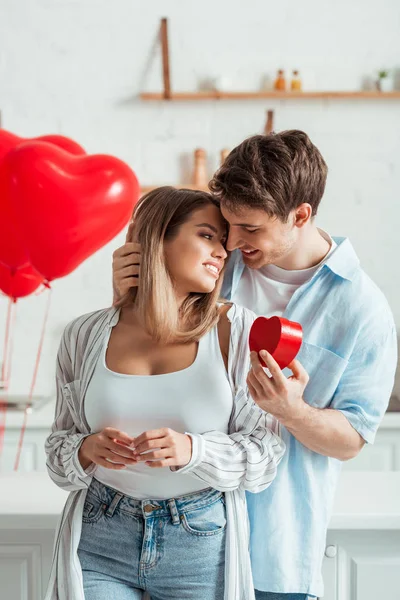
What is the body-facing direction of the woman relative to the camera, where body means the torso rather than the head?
toward the camera

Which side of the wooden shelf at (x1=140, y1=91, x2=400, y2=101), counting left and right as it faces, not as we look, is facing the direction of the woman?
front

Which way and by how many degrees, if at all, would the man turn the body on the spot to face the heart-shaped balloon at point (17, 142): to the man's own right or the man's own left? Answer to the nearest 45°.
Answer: approximately 90° to the man's own right

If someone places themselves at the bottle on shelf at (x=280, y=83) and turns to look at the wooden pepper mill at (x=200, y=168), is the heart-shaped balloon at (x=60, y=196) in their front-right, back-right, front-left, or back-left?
front-left

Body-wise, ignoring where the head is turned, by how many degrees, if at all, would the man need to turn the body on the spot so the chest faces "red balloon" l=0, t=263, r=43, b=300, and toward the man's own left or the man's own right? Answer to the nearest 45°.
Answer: approximately 90° to the man's own right

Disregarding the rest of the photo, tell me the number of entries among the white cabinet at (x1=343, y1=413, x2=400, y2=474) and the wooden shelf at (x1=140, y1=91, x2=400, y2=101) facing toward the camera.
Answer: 2

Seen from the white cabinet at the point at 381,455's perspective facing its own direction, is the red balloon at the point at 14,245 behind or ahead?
ahead

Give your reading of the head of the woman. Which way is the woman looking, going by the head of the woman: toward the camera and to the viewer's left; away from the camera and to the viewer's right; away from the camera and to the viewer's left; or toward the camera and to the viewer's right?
toward the camera and to the viewer's right

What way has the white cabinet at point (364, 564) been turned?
toward the camera
